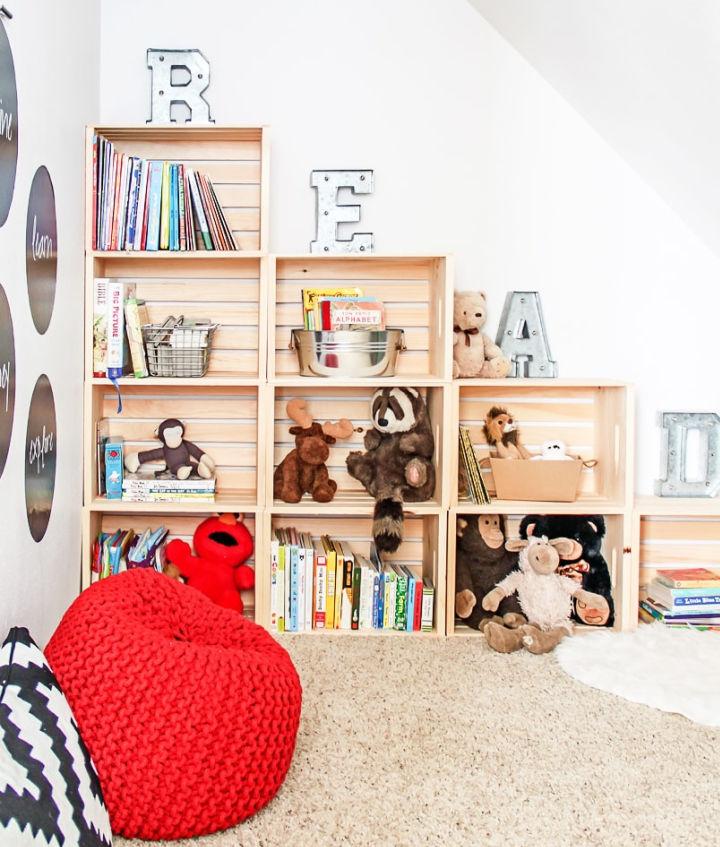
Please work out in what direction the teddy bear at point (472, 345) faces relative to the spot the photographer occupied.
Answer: facing the viewer and to the right of the viewer

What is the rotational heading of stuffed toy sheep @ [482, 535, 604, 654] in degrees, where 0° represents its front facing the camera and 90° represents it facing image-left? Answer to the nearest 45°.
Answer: approximately 0°

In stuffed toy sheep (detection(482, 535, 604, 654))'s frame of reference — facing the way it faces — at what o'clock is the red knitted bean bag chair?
The red knitted bean bag chair is roughly at 1 o'clock from the stuffed toy sheep.

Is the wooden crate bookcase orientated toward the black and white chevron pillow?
yes

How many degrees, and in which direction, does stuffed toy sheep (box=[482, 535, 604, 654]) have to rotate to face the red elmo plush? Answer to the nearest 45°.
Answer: approximately 90° to its right

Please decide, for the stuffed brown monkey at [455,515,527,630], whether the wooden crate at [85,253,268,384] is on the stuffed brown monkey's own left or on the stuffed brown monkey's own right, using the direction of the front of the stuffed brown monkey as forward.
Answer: on the stuffed brown monkey's own right

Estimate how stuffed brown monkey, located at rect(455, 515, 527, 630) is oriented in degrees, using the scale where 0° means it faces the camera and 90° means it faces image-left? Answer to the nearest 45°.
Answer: approximately 315°

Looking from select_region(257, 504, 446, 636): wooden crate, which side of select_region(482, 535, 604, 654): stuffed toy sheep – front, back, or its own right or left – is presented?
right

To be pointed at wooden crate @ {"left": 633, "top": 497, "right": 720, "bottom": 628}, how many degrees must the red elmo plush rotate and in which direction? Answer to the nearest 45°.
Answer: approximately 90° to its left

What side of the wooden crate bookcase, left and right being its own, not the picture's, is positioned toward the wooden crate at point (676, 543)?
left

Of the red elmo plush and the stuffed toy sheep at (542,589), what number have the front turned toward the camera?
2
